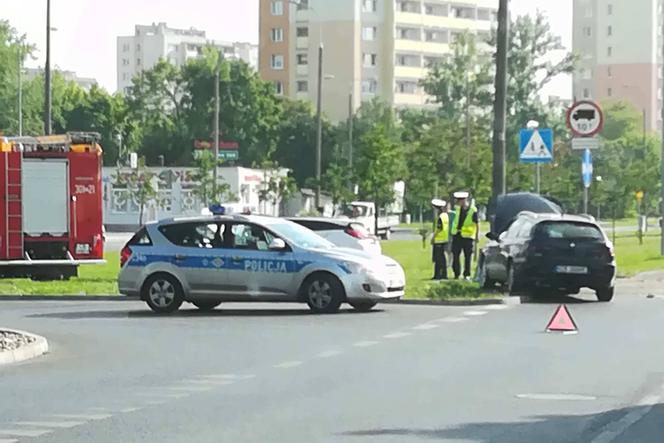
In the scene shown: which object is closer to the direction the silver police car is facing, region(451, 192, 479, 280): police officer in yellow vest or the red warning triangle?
the red warning triangle

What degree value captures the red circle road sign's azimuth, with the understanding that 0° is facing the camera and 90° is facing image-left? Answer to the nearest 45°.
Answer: approximately 0°

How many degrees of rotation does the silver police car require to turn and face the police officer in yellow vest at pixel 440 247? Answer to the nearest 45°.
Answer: approximately 90° to its left

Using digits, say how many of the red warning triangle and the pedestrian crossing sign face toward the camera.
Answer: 2

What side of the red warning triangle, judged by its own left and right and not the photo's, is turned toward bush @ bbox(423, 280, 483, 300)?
back

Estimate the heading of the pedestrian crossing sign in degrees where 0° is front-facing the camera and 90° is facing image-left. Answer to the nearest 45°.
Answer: approximately 0°

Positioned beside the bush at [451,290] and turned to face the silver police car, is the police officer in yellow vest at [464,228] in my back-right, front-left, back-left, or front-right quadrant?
back-right
